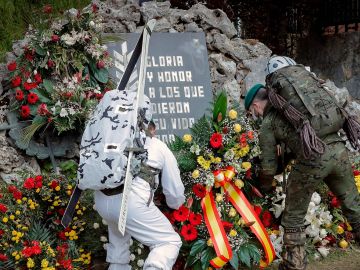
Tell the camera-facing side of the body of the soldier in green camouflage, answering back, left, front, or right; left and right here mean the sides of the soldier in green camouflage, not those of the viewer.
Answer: left

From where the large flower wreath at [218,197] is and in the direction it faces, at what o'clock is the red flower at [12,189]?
The red flower is roughly at 3 o'clock from the large flower wreath.

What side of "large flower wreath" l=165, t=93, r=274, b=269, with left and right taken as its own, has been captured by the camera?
front

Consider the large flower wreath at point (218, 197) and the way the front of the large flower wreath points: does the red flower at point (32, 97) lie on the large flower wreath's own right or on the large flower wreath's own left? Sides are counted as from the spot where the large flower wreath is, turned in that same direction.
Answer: on the large flower wreath's own right

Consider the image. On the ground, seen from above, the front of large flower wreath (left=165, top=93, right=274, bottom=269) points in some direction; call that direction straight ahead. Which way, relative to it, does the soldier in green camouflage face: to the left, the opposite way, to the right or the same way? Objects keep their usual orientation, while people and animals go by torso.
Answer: to the right

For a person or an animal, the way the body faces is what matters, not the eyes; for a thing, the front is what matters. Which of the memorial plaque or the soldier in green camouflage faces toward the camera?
the memorial plaque

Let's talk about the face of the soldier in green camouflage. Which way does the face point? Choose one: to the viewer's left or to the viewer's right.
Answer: to the viewer's left

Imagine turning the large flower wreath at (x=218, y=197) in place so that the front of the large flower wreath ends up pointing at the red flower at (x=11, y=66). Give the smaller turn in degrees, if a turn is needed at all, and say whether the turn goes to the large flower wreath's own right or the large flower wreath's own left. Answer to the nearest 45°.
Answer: approximately 135° to the large flower wreath's own right

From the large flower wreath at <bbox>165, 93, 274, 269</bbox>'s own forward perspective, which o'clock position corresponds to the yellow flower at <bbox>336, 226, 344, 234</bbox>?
The yellow flower is roughly at 8 o'clock from the large flower wreath.

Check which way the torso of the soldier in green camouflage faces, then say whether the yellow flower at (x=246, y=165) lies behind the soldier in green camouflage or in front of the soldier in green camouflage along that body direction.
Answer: in front

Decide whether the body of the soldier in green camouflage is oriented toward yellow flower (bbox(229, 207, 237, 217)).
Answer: yes

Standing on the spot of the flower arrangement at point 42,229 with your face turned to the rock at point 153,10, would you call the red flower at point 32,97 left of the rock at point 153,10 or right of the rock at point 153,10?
left

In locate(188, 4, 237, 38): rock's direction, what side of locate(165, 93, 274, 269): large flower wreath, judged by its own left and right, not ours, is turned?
back

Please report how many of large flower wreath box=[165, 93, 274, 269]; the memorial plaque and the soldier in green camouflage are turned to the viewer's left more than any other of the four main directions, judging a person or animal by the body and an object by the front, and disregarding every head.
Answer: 1

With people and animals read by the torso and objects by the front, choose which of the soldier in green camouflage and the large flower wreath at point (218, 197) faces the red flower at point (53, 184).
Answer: the soldier in green camouflage

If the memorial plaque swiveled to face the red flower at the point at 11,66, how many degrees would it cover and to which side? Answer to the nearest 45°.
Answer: approximately 90° to its right

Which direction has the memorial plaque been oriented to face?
toward the camera

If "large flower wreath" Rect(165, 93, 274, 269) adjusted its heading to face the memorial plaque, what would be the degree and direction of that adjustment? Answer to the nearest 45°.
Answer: approximately 180°
